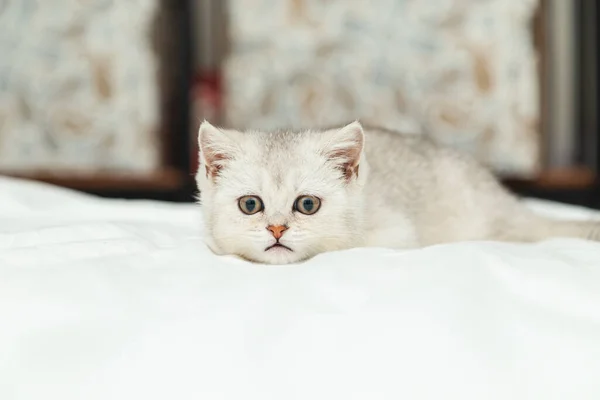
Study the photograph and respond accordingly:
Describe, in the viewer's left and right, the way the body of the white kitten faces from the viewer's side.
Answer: facing the viewer and to the left of the viewer
